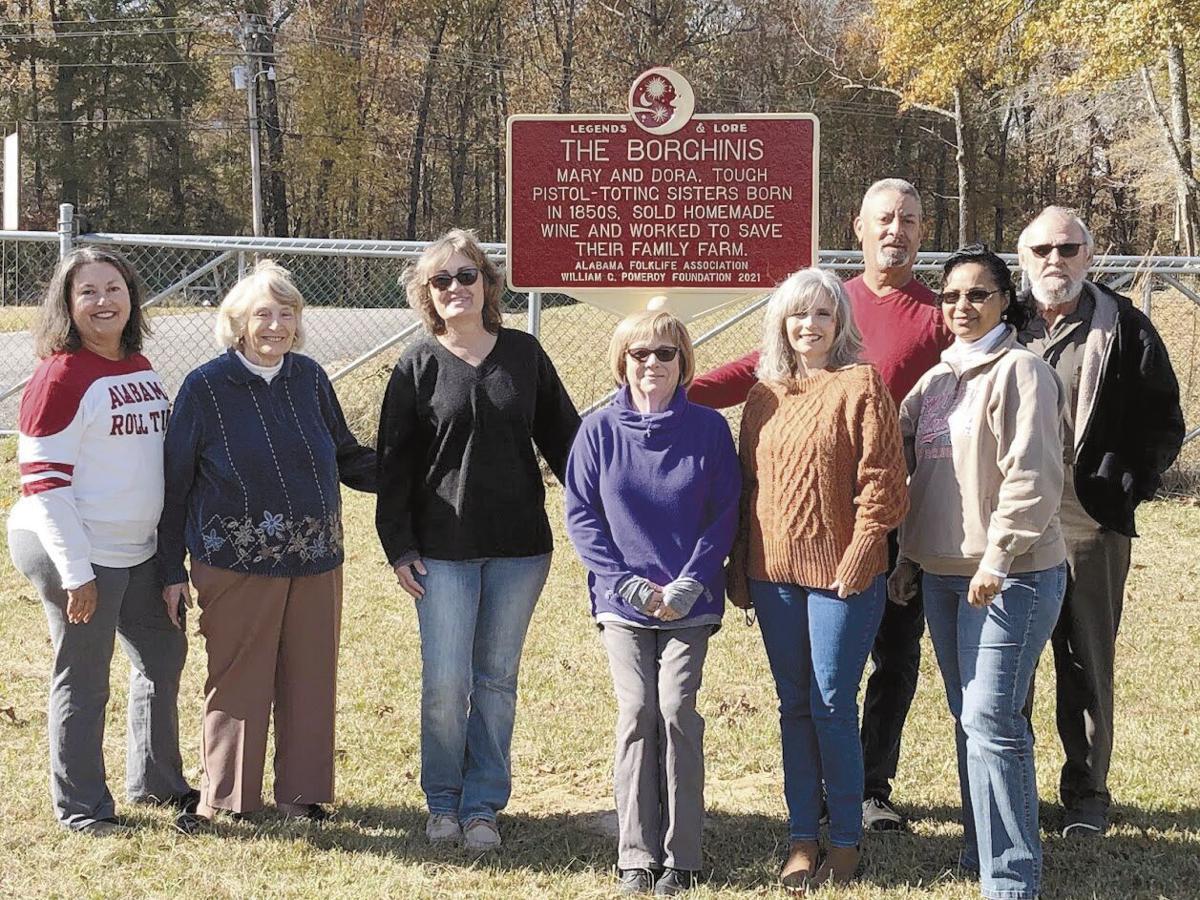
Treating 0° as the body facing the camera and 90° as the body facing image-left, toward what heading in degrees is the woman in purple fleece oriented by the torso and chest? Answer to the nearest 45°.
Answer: approximately 0°

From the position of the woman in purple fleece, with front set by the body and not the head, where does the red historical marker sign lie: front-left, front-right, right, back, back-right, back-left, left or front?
back

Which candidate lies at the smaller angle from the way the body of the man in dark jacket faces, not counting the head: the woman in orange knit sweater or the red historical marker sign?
the woman in orange knit sweater

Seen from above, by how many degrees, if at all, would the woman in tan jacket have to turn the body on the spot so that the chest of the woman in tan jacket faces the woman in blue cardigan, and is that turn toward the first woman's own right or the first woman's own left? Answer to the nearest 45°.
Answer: approximately 45° to the first woman's own right

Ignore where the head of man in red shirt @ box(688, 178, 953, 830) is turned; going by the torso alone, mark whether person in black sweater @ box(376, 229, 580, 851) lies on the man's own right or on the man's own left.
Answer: on the man's own right

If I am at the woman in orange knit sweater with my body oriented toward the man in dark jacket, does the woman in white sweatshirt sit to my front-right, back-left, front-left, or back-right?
back-left

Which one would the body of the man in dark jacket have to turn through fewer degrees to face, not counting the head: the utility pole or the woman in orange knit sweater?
the woman in orange knit sweater
